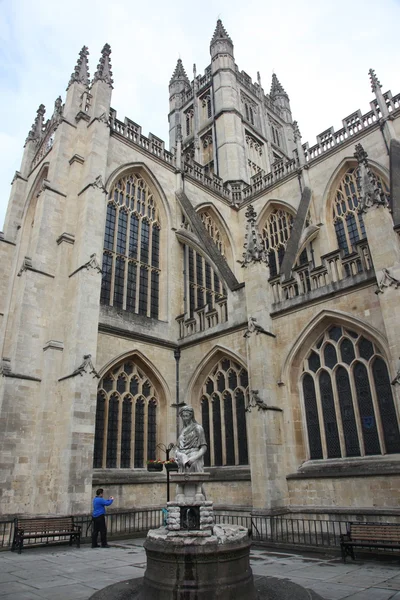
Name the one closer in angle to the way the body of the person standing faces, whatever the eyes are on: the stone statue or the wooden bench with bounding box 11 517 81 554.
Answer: the stone statue

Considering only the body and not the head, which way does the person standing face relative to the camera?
to the viewer's right

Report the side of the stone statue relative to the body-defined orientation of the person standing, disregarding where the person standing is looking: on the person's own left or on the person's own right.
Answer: on the person's own right

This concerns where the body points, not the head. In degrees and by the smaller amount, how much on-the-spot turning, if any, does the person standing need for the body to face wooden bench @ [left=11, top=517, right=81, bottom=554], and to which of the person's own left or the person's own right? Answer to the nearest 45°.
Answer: approximately 135° to the person's own left
